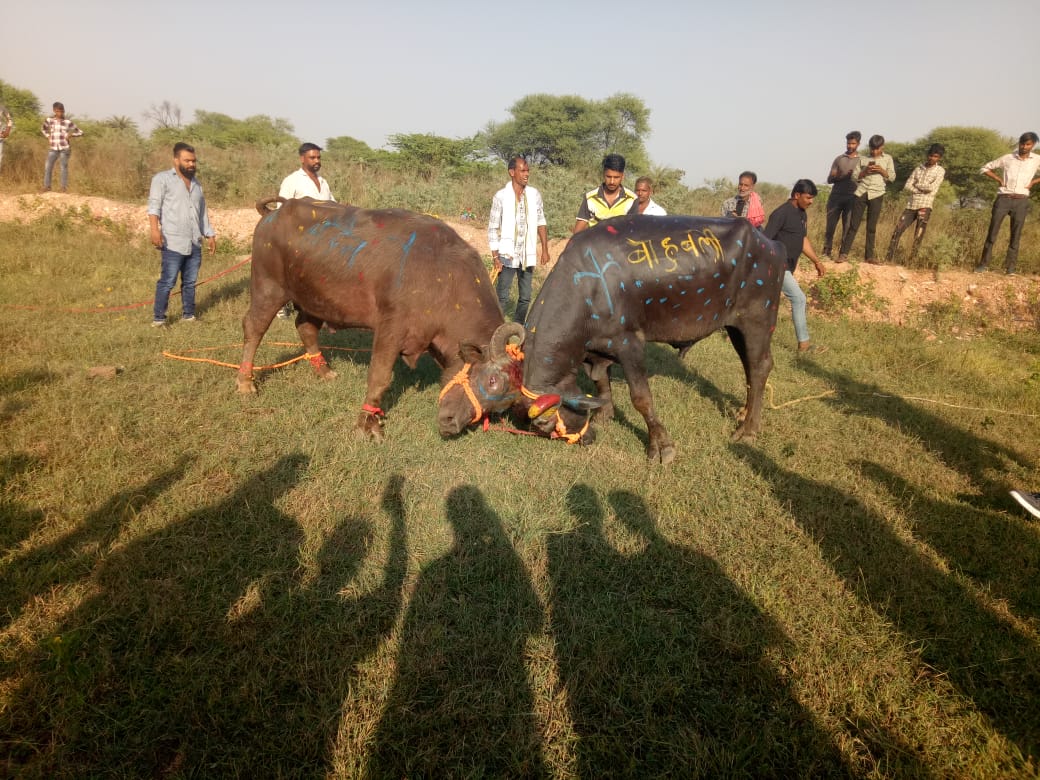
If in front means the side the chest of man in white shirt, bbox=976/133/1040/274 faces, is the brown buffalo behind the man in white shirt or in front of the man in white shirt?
in front

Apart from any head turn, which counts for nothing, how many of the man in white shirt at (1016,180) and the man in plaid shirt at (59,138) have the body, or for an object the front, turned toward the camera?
2

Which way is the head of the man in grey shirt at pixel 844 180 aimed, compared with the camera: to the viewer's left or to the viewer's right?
to the viewer's left

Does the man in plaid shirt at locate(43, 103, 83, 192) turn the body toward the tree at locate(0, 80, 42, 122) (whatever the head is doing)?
no

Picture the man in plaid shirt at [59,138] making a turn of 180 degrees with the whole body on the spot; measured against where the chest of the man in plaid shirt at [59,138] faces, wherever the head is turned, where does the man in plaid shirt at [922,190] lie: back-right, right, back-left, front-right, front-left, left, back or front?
back-right

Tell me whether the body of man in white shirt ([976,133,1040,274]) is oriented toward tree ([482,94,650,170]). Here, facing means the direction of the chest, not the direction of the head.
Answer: no

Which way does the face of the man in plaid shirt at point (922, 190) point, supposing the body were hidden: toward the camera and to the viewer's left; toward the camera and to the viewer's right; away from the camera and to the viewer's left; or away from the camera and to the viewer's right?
toward the camera and to the viewer's left

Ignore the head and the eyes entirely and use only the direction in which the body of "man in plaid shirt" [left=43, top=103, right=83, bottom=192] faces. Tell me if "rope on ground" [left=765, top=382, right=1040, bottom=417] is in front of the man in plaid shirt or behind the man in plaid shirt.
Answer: in front

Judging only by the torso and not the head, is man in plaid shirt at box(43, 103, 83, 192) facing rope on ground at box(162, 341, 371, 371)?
yes

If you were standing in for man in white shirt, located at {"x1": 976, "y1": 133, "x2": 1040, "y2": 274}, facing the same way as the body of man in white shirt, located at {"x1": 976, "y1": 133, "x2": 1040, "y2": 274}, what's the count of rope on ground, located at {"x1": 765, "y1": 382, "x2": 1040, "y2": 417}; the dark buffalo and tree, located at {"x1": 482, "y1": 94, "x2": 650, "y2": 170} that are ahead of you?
2

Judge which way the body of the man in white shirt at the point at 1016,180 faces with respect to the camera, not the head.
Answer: toward the camera

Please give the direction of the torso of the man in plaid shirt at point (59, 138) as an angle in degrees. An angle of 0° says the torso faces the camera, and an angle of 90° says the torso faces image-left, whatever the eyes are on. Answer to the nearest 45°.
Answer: approximately 0°

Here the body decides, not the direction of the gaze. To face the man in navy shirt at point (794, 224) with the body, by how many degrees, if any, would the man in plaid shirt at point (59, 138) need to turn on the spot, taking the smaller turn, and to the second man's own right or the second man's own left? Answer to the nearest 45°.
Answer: approximately 45° to the second man's own left
